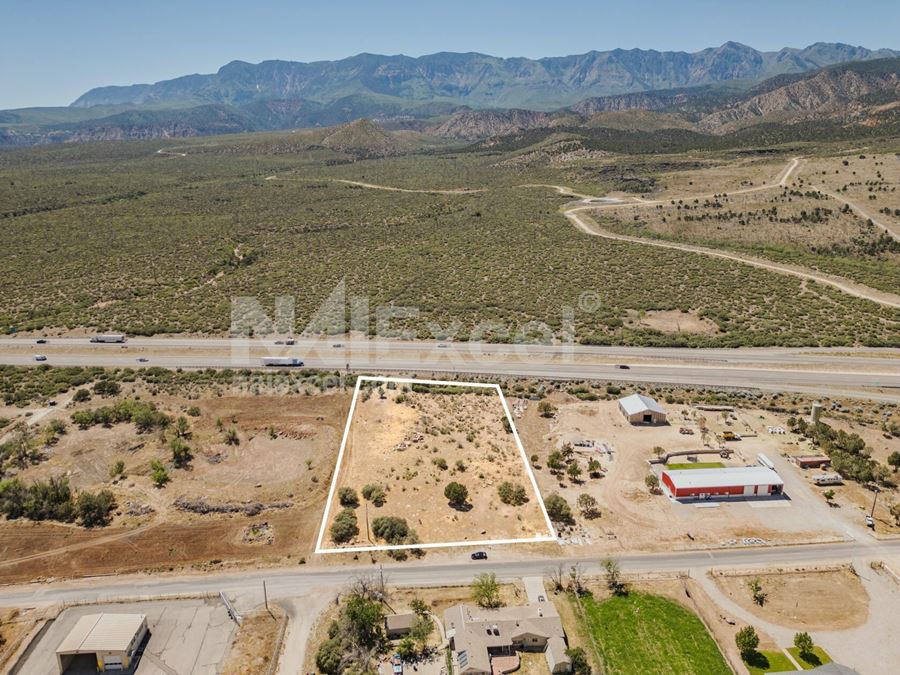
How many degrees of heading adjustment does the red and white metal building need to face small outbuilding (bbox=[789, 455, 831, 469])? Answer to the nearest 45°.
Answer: approximately 135° to its left

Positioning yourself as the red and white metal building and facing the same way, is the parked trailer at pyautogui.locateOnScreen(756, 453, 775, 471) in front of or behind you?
behind

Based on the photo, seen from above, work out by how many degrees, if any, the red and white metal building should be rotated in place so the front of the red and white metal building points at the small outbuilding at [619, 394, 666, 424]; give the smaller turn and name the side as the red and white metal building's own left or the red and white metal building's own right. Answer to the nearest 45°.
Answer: approximately 135° to the red and white metal building's own right

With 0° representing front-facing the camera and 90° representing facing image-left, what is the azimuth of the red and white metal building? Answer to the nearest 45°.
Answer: approximately 0°

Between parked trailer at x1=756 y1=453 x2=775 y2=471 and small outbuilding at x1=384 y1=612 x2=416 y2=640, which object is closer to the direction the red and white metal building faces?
the small outbuilding

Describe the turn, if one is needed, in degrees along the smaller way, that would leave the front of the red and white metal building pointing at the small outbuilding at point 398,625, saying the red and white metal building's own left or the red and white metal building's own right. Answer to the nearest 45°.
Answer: approximately 45° to the red and white metal building's own right

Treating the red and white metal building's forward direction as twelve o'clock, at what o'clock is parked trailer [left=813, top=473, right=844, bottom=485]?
The parked trailer is roughly at 8 o'clock from the red and white metal building.
